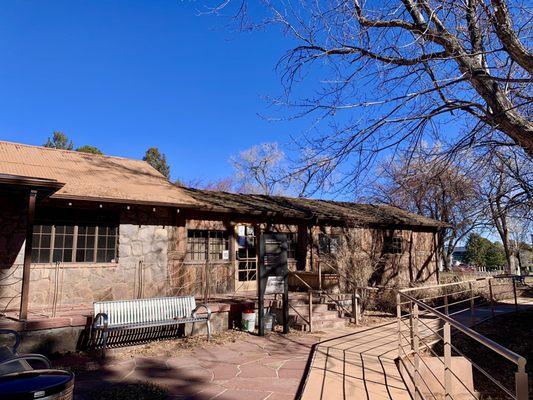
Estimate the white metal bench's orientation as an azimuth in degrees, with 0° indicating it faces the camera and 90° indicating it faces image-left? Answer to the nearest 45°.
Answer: approximately 315°

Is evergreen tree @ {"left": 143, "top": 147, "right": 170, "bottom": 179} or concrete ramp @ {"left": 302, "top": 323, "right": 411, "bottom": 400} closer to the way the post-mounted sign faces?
the concrete ramp

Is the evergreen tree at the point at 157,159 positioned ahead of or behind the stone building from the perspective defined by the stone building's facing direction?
behind

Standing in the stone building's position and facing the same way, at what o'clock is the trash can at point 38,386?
The trash can is roughly at 1 o'clock from the stone building.

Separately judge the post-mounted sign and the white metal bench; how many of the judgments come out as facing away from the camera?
0

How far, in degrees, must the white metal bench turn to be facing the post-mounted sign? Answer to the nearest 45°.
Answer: approximately 45° to its left

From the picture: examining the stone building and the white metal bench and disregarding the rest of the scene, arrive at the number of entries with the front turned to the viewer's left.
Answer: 0

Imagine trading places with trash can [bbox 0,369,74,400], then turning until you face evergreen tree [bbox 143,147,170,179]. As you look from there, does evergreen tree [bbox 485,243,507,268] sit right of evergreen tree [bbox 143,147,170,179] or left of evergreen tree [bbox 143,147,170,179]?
right

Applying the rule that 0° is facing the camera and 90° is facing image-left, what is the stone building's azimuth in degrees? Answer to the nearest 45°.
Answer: approximately 315°

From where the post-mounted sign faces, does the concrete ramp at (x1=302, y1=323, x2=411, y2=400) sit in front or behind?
in front

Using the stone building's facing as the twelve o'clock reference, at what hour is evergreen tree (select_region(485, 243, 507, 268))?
The evergreen tree is roughly at 9 o'clock from the stone building.
